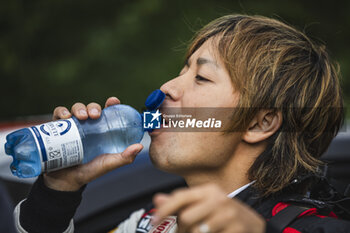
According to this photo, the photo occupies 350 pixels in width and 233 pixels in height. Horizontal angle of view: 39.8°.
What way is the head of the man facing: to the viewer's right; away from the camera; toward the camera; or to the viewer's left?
to the viewer's left

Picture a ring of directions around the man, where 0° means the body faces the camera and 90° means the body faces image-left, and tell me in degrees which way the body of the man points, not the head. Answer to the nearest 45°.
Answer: approximately 90°
